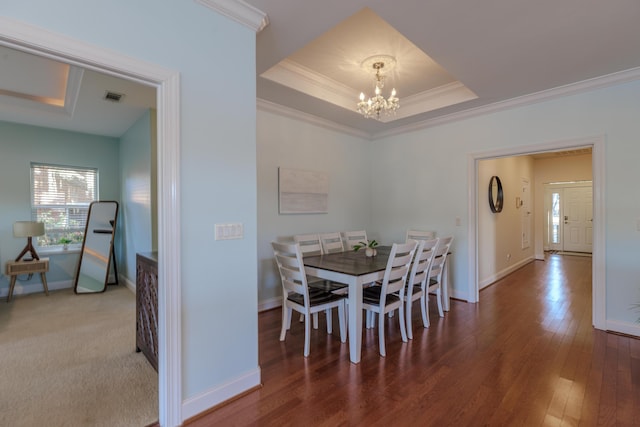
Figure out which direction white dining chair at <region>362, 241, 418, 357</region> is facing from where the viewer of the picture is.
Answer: facing away from the viewer and to the left of the viewer

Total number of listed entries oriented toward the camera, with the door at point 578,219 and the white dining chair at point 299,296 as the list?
1

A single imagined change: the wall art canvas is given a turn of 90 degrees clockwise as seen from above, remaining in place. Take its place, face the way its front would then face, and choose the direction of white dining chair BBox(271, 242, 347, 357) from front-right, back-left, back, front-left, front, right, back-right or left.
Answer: front-left

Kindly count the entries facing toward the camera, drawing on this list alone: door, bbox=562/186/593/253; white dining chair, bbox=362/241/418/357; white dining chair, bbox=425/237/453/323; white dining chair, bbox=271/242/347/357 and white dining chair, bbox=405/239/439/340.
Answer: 1

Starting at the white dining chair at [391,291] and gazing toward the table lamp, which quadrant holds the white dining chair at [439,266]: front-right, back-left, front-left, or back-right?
back-right

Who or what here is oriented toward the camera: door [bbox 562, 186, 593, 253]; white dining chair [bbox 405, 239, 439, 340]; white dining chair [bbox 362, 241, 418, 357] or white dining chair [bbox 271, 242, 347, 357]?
the door

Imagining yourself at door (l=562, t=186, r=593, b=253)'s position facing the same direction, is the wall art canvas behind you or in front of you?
in front

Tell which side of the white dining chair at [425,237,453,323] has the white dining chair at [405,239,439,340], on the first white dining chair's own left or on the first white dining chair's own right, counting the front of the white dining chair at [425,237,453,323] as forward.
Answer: on the first white dining chair's own left

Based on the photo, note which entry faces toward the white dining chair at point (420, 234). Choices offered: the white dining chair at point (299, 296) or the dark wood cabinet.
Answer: the white dining chair at point (299, 296)

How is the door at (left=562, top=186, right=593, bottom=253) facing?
toward the camera

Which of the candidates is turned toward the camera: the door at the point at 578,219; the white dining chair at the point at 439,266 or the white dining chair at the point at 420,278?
the door

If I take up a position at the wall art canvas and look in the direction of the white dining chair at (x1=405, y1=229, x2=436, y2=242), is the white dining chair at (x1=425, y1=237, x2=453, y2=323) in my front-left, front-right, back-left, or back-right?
front-right

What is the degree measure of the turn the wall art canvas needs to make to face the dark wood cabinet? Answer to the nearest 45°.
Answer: approximately 90° to its right

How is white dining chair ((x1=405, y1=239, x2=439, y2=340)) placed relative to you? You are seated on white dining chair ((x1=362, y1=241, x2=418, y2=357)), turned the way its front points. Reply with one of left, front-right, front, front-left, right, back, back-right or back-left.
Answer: right

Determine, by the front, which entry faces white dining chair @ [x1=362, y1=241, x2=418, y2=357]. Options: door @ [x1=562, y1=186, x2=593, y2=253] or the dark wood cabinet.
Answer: the door

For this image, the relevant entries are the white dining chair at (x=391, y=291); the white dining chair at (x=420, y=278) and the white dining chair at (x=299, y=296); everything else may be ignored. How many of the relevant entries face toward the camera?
0
